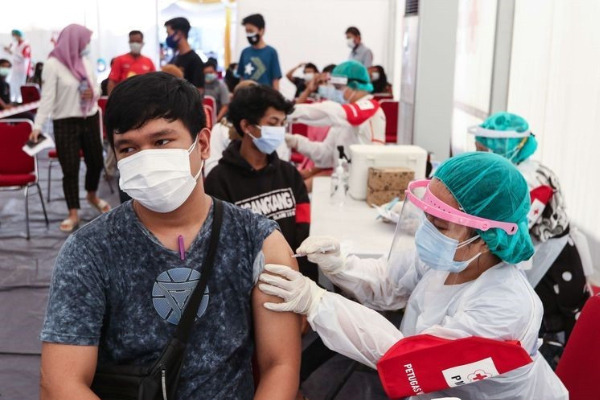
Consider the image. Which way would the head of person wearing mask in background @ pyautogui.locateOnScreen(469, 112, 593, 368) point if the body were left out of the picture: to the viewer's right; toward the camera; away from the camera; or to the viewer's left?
to the viewer's left

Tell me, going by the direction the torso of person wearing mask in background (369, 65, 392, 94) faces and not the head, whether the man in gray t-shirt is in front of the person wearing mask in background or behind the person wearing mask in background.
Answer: in front

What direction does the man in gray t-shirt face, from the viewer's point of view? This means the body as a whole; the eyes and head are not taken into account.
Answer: toward the camera

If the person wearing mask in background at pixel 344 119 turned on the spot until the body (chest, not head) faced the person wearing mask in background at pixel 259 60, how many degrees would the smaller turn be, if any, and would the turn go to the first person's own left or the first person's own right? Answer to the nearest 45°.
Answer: approximately 90° to the first person's own right

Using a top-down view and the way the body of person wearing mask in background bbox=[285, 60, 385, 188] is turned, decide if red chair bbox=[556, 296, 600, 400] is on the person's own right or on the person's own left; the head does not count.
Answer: on the person's own left

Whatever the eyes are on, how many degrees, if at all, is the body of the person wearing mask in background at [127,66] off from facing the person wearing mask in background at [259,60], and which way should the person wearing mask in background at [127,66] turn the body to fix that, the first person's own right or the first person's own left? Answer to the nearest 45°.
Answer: approximately 90° to the first person's own left

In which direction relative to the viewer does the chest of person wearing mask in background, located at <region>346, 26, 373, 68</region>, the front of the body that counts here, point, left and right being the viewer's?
facing the viewer and to the left of the viewer

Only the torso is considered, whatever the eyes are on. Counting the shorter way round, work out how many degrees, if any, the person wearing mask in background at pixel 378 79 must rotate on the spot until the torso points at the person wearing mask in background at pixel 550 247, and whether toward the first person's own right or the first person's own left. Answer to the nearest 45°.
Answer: approximately 45° to the first person's own left

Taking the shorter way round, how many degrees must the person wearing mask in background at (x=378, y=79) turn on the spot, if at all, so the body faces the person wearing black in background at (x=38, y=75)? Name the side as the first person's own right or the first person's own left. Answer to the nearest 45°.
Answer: approximately 45° to the first person's own right

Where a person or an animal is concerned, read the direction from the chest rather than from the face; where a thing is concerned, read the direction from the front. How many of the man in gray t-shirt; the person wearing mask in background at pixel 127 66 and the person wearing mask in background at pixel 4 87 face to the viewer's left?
0

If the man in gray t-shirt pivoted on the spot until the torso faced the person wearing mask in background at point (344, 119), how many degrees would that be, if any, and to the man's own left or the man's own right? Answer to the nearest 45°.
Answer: approximately 180°

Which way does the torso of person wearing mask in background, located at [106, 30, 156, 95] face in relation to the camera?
toward the camera
